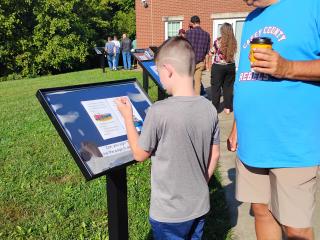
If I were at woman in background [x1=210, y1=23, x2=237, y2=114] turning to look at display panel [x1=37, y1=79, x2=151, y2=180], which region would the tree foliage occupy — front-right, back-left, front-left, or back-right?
back-right

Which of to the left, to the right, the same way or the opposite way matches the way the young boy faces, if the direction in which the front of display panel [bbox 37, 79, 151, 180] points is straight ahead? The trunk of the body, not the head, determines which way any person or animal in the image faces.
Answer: the opposite way

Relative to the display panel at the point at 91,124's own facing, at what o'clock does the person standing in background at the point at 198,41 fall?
The person standing in background is roughly at 8 o'clock from the display panel.

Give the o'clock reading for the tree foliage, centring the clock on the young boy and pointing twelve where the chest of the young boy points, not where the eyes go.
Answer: The tree foliage is roughly at 1 o'clock from the young boy.

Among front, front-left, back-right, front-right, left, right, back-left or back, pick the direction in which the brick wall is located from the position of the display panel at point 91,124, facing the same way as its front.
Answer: back-left

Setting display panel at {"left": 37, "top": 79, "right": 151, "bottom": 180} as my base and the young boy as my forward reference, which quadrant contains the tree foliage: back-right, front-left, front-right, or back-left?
back-left

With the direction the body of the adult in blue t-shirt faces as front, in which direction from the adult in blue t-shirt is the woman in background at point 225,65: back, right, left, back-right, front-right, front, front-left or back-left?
back-right

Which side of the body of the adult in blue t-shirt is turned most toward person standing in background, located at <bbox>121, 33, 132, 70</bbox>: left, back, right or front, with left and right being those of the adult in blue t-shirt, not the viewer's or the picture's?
right

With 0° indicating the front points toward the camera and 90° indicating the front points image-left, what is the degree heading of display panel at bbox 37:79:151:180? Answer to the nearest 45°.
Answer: approximately 315°

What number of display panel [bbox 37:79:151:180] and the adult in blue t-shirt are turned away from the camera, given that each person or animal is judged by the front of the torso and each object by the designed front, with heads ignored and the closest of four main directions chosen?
0

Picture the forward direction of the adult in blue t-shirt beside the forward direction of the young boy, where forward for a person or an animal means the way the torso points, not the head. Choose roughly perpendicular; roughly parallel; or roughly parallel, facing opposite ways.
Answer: roughly perpendicular

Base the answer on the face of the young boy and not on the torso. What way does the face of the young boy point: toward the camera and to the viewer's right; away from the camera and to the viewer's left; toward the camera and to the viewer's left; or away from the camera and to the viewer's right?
away from the camera and to the viewer's left

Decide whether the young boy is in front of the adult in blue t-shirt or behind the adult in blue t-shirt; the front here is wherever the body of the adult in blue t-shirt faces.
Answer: in front
